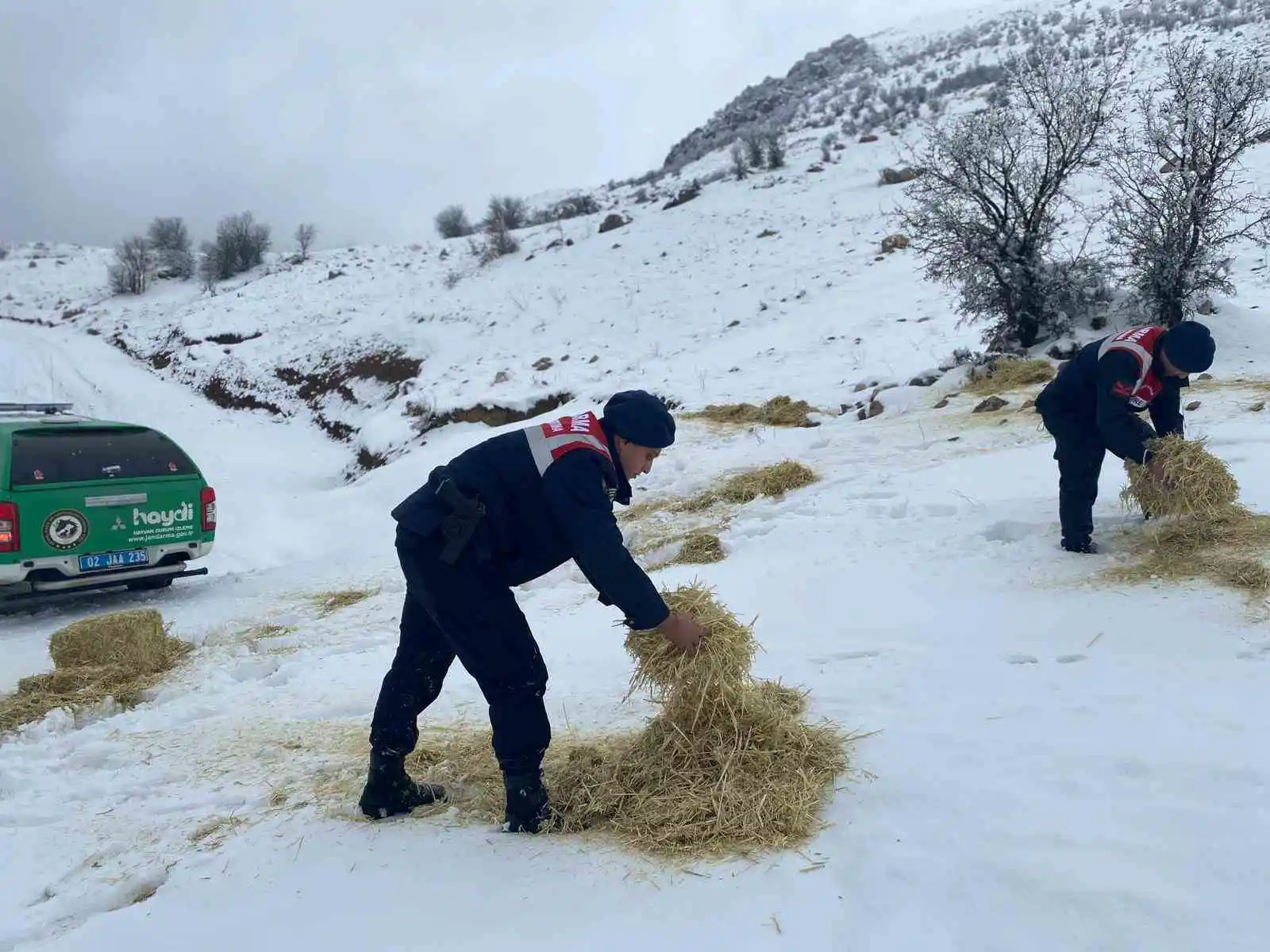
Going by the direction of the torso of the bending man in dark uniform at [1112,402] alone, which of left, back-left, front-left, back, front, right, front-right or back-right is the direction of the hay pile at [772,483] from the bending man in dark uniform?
back-left

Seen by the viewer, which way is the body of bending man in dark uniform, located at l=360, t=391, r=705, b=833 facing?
to the viewer's right

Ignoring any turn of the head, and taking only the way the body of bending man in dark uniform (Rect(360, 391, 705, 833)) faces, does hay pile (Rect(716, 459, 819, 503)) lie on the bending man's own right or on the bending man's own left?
on the bending man's own left

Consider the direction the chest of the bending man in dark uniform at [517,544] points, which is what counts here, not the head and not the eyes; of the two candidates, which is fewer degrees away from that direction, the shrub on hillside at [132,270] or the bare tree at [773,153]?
the bare tree

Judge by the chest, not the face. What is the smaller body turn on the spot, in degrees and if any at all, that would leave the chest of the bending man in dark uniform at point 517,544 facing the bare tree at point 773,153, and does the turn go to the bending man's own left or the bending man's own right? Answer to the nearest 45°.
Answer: approximately 90° to the bending man's own left

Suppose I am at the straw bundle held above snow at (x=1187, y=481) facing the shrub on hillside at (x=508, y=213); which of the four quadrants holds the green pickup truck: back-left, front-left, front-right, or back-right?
front-left

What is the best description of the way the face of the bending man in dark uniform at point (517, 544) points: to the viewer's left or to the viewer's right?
to the viewer's right

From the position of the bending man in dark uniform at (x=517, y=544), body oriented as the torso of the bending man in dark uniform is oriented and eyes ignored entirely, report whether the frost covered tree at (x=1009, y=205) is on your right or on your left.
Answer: on your left

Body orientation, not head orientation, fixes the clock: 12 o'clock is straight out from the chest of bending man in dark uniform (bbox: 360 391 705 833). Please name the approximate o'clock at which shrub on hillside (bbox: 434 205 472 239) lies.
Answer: The shrub on hillside is roughly at 9 o'clock from the bending man in dark uniform.

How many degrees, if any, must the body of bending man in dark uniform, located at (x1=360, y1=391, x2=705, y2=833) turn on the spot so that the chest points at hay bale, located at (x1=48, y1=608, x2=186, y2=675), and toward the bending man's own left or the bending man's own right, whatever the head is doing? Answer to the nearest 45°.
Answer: approximately 135° to the bending man's own left

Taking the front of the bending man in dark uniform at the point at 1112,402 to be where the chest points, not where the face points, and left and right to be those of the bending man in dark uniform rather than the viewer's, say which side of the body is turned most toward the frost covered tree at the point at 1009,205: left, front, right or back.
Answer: left

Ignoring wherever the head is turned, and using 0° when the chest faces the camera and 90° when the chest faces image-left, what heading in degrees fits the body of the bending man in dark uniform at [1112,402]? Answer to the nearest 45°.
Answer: approximately 270°

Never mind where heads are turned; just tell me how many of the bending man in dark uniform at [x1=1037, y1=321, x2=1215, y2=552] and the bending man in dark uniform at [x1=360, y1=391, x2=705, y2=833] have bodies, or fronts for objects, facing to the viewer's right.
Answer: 2
